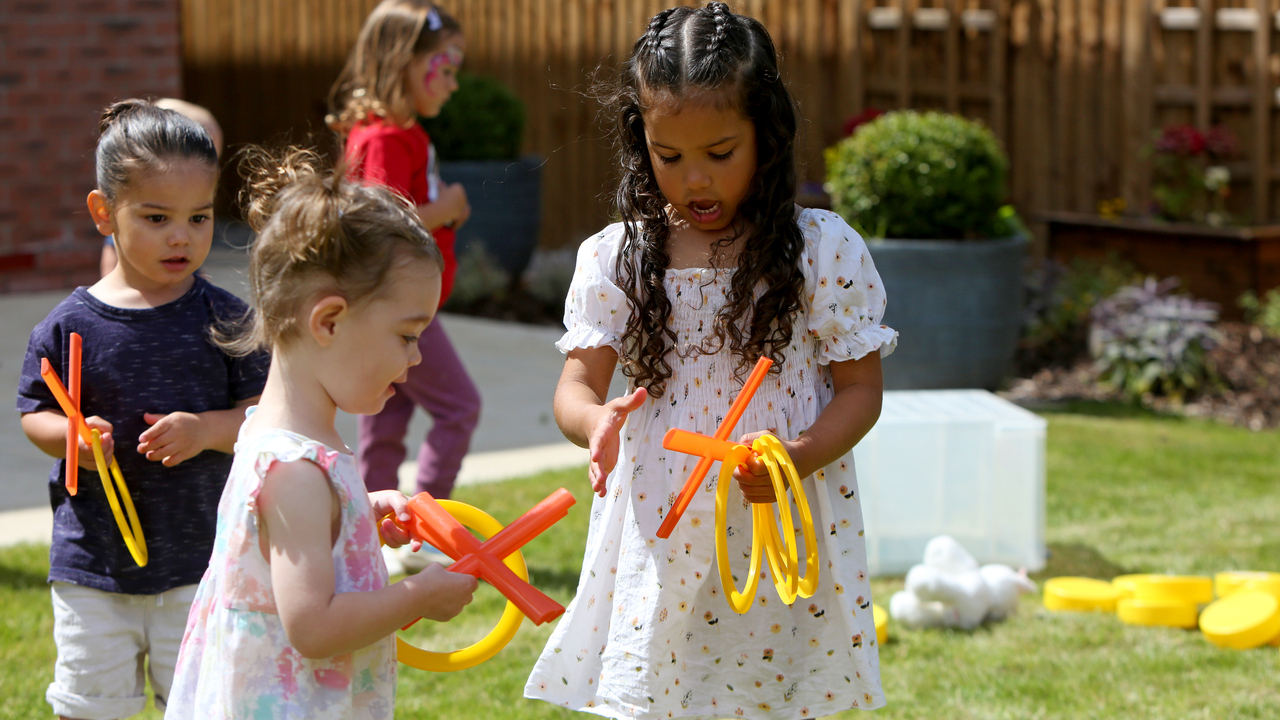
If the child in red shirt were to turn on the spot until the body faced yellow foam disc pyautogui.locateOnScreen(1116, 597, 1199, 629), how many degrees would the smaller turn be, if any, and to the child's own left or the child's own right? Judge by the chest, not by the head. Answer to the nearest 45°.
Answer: approximately 45° to the child's own right

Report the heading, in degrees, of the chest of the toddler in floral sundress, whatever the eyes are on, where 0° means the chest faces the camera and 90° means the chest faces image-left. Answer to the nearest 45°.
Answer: approximately 270°

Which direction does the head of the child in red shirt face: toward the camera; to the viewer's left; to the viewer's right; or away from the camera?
to the viewer's right

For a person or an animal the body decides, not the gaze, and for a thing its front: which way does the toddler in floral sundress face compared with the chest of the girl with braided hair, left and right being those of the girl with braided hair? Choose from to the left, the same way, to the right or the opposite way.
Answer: to the left

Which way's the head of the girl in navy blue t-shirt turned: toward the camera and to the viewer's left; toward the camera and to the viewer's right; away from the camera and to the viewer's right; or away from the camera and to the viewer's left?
toward the camera and to the viewer's right

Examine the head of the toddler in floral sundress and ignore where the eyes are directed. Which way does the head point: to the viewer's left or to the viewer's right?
to the viewer's right

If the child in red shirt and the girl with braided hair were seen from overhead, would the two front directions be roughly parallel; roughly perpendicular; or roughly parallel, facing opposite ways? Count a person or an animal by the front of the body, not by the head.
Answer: roughly perpendicular

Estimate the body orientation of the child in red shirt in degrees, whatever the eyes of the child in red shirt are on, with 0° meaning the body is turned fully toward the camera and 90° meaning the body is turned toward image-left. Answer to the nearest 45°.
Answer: approximately 270°

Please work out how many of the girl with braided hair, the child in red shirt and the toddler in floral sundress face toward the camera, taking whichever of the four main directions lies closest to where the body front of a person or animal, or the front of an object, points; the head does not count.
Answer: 1

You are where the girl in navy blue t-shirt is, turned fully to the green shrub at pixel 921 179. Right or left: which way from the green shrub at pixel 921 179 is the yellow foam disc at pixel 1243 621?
right

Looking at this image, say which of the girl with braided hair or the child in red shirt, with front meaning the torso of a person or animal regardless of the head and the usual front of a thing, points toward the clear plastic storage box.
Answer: the child in red shirt

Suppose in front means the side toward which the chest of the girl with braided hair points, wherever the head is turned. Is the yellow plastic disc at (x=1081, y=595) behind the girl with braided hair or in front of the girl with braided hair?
behind

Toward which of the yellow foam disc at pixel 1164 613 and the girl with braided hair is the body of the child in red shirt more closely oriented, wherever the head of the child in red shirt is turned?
the yellow foam disc

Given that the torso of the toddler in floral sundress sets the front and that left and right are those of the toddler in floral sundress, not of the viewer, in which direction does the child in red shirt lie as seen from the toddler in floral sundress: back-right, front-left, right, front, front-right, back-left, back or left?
left
